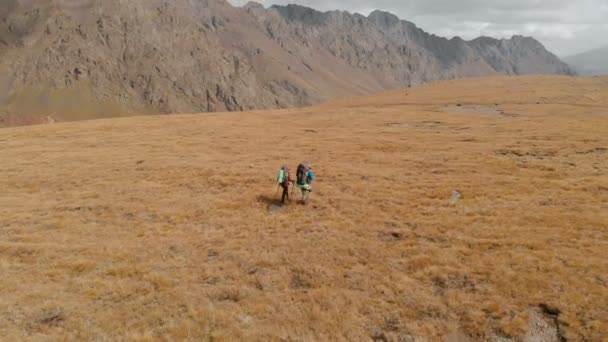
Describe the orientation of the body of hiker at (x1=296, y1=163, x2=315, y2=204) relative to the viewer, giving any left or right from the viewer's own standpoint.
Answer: facing away from the viewer and to the right of the viewer
